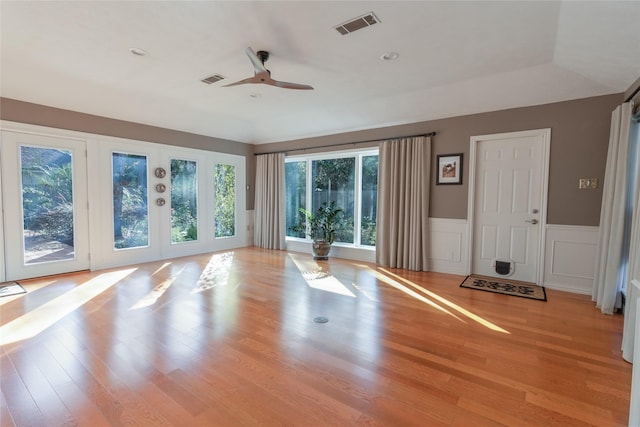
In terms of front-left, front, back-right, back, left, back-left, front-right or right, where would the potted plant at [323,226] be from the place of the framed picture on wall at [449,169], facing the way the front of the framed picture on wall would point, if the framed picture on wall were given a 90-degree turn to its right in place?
front

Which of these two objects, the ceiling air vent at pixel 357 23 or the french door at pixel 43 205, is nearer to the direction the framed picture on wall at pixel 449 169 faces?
the ceiling air vent

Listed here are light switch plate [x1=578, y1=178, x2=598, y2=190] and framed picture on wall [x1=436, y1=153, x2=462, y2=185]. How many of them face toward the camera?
2

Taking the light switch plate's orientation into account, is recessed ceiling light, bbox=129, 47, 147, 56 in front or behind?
in front

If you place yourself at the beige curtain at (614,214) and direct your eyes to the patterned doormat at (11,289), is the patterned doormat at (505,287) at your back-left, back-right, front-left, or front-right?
front-right

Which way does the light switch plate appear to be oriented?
toward the camera

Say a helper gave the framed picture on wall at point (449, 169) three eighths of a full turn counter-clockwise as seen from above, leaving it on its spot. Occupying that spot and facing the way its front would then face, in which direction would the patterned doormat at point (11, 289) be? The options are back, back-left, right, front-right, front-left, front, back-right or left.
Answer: back

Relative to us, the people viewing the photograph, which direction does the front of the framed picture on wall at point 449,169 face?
facing the viewer

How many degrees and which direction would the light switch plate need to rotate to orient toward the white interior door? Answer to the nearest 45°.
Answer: approximately 90° to its right

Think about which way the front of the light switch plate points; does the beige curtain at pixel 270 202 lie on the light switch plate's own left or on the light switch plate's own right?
on the light switch plate's own right

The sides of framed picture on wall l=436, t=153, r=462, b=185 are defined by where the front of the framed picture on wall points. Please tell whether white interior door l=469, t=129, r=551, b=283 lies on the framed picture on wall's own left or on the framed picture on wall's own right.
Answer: on the framed picture on wall's own left

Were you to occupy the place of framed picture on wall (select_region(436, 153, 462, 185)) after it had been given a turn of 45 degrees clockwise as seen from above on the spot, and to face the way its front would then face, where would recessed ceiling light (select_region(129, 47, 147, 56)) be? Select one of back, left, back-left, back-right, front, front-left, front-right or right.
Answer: front

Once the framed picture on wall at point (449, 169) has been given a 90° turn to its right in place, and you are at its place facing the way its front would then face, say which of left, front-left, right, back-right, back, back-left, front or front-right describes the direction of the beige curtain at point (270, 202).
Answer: front

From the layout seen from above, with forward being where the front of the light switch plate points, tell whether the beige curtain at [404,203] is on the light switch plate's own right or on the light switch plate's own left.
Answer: on the light switch plate's own right

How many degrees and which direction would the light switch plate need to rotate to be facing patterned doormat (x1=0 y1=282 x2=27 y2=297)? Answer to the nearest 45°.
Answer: approximately 45° to its right

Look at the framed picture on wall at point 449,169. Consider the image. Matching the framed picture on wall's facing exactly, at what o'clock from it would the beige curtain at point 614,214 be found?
The beige curtain is roughly at 10 o'clock from the framed picture on wall.
